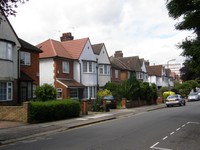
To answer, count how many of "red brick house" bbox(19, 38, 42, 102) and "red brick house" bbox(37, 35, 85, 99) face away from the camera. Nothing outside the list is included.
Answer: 0

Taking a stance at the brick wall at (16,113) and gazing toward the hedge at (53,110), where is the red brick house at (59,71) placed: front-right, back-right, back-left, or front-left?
front-left

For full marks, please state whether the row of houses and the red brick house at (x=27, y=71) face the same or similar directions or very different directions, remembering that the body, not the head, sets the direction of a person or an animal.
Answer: same or similar directions

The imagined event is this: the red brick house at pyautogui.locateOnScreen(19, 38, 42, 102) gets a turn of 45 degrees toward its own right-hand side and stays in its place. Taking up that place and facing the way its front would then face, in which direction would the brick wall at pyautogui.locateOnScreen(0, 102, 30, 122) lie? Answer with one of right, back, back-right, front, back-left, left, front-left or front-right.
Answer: front

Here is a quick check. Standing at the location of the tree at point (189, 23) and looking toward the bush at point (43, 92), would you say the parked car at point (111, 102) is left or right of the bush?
right

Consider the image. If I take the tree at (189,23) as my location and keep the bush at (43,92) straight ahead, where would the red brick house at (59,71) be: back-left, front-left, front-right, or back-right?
front-right

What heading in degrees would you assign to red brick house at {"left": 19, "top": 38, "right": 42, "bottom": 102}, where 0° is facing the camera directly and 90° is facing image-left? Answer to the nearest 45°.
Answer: approximately 315°

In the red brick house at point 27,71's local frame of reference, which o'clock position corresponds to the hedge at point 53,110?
The hedge is roughly at 1 o'clock from the red brick house.

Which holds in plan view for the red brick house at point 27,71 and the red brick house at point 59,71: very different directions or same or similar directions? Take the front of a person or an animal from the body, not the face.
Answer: same or similar directions

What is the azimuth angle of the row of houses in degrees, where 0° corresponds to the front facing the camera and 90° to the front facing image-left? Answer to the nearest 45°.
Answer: approximately 315°

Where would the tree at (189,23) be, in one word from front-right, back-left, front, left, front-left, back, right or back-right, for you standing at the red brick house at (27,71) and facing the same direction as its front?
front

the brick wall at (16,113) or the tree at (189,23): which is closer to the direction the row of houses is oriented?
the tree

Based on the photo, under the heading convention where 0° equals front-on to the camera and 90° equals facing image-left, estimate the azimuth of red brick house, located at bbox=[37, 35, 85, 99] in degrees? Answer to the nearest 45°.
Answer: approximately 315°

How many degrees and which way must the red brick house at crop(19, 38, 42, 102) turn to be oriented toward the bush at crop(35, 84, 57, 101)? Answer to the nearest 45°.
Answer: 0° — it already faces it
